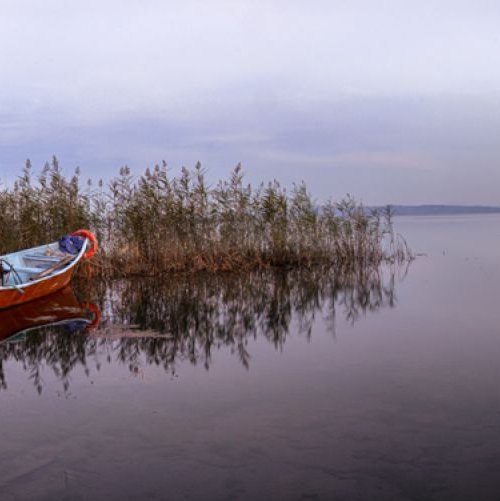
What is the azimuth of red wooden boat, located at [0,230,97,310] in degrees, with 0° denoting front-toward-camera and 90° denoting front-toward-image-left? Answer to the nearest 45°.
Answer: approximately 225°

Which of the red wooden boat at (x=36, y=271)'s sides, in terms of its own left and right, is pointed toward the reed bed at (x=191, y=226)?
front
